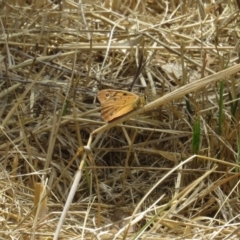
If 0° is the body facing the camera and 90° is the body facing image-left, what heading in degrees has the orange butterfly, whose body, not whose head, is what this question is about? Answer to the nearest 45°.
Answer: approximately 270°
